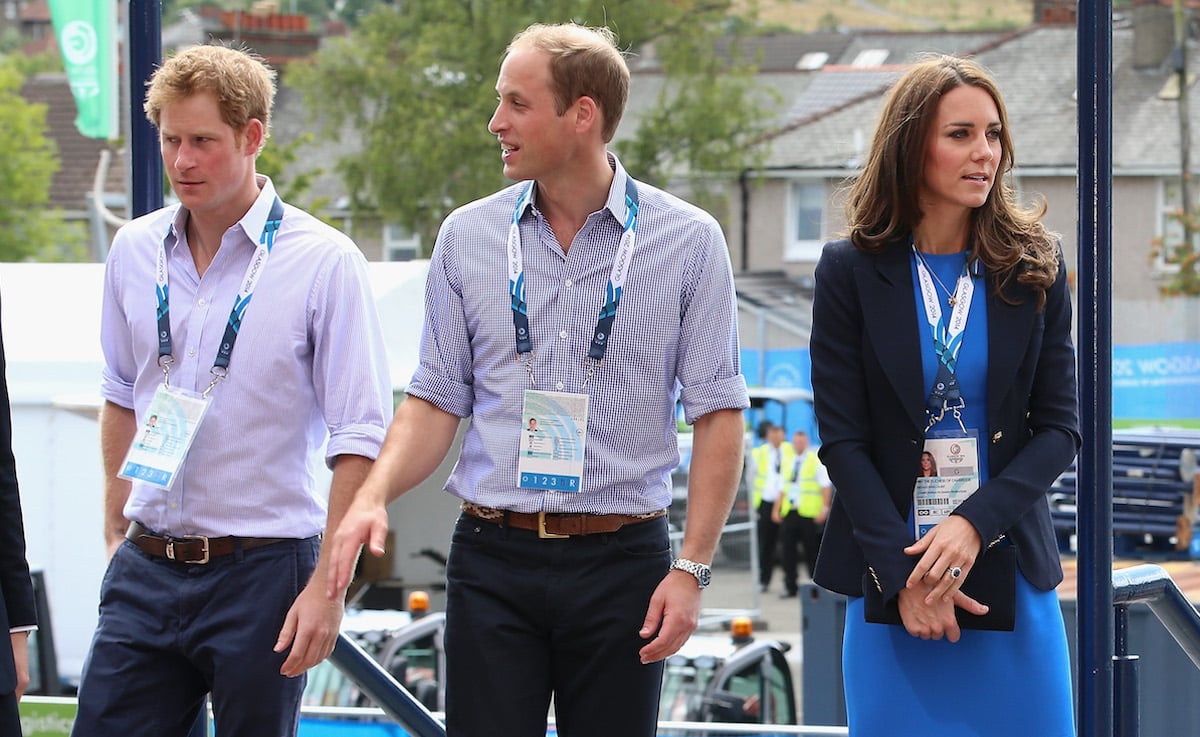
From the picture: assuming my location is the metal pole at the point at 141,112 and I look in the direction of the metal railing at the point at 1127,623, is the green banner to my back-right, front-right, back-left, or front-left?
back-left

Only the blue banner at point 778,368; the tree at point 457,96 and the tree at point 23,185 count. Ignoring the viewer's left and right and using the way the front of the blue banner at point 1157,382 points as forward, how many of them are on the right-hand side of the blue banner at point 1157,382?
3

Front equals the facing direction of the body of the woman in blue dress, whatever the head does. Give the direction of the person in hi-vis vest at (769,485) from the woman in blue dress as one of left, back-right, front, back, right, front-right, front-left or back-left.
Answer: back

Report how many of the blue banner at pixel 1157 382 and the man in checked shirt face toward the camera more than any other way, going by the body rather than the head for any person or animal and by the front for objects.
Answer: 2

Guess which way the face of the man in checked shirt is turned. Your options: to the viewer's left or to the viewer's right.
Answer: to the viewer's left

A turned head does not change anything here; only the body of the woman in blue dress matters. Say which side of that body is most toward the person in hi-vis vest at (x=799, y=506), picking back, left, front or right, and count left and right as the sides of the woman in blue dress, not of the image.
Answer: back

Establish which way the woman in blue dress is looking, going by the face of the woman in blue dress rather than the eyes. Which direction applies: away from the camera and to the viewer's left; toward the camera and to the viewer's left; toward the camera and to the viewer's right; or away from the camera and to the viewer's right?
toward the camera and to the viewer's right

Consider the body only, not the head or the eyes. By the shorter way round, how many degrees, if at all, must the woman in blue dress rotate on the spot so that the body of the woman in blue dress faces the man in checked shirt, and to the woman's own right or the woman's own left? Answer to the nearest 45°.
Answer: approximately 90° to the woman's own right

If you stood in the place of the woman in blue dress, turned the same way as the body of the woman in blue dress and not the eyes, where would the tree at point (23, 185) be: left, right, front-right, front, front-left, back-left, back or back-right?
back-right

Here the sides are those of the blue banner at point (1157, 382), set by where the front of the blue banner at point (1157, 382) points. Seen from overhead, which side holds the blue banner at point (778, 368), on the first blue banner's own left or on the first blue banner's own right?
on the first blue banner's own right
